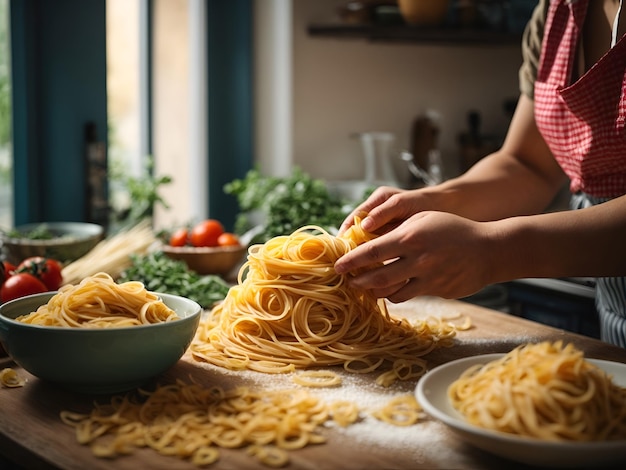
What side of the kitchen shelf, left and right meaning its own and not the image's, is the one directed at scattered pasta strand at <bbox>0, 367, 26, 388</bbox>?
front

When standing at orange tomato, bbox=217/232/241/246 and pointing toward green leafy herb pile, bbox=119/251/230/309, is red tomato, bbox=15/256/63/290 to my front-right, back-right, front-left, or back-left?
front-right

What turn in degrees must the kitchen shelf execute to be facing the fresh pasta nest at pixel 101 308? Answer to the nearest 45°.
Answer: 0° — it already faces it

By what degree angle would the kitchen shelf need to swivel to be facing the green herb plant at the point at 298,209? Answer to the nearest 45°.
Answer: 0° — it already faces it

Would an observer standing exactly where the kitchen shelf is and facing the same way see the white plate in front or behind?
in front

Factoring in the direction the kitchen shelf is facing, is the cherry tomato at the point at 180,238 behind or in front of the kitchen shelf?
in front

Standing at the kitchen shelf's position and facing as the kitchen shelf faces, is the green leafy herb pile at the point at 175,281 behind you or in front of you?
in front

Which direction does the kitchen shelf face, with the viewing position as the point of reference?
facing the viewer

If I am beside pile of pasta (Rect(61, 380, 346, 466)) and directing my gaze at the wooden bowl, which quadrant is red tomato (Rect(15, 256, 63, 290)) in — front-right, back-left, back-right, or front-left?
front-left

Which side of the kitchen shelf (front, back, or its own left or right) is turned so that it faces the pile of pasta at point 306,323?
front

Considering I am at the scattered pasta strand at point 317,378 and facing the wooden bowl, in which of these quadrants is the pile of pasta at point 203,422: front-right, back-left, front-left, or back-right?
back-left

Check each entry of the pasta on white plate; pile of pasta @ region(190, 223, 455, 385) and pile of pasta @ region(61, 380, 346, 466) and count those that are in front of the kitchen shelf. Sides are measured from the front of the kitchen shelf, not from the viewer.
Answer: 3

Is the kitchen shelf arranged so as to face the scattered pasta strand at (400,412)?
yes

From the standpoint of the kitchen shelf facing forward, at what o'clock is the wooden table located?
The wooden table is roughly at 12 o'clock from the kitchen shelf.
